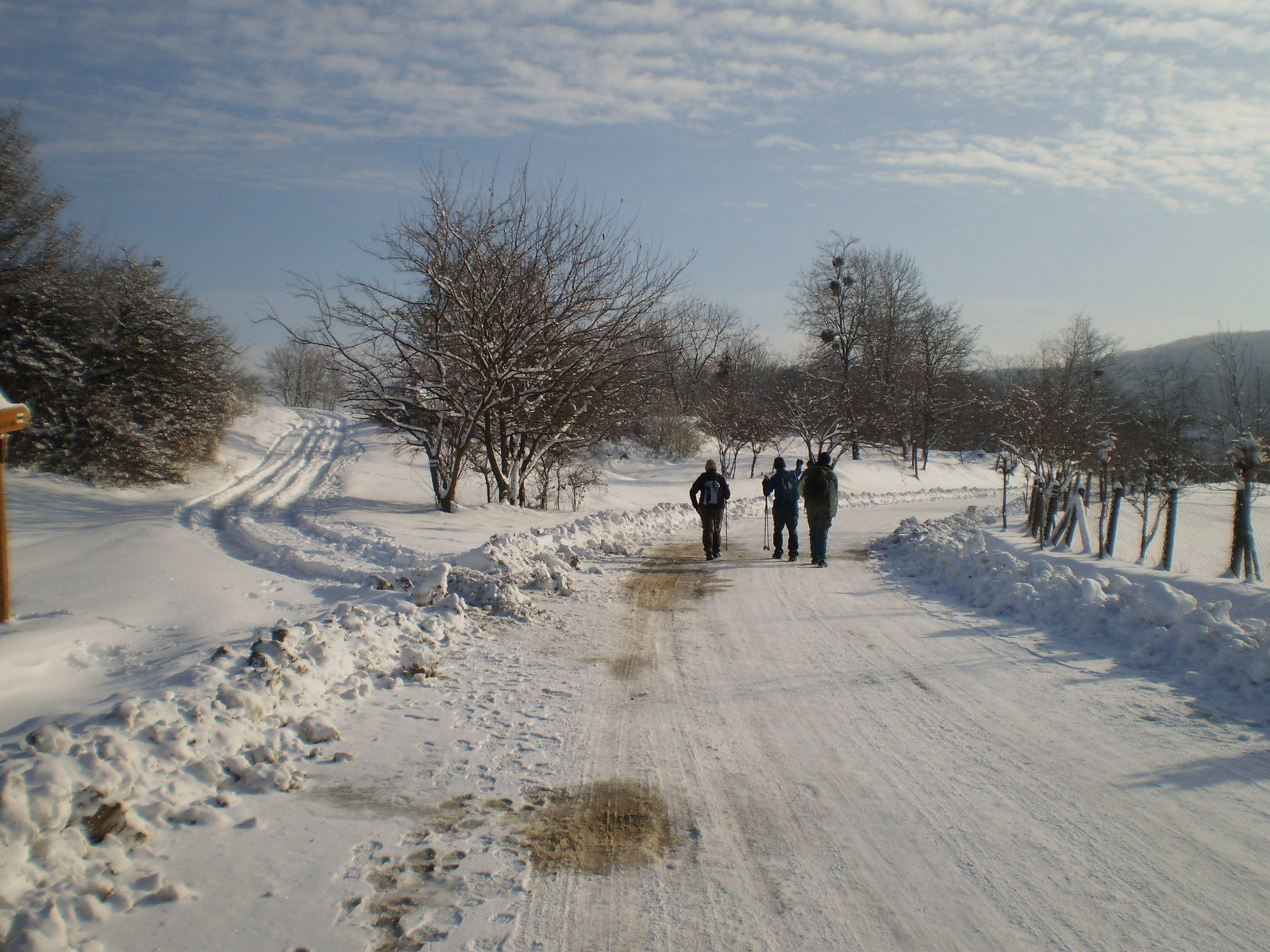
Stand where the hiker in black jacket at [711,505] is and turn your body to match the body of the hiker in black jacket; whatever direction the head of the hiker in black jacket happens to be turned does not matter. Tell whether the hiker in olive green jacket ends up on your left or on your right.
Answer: on your right

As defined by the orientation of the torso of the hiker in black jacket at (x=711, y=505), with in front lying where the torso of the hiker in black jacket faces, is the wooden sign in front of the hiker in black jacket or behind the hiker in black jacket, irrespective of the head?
behind

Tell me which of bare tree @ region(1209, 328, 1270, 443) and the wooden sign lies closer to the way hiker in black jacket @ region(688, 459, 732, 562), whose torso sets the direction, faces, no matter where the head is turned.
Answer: the bare tree

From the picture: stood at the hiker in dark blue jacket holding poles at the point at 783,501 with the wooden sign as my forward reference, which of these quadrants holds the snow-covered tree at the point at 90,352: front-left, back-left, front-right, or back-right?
front-right

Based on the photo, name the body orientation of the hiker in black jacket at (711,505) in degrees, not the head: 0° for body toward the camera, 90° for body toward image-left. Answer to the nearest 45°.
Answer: approximately 180°

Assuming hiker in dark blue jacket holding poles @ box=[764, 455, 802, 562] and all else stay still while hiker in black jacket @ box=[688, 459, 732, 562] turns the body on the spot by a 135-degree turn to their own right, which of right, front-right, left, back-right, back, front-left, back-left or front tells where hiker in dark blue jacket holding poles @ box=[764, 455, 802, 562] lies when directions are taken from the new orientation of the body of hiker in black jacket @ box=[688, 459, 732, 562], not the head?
front-left

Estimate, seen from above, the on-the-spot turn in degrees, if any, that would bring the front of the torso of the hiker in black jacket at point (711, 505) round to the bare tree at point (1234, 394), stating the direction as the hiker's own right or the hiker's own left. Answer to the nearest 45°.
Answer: approximately 90° to the hiker's own right

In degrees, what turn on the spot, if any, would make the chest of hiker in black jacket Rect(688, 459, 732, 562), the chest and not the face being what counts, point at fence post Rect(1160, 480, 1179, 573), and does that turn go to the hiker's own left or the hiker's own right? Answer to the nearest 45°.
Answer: approximately 135° to the hiker's own right
